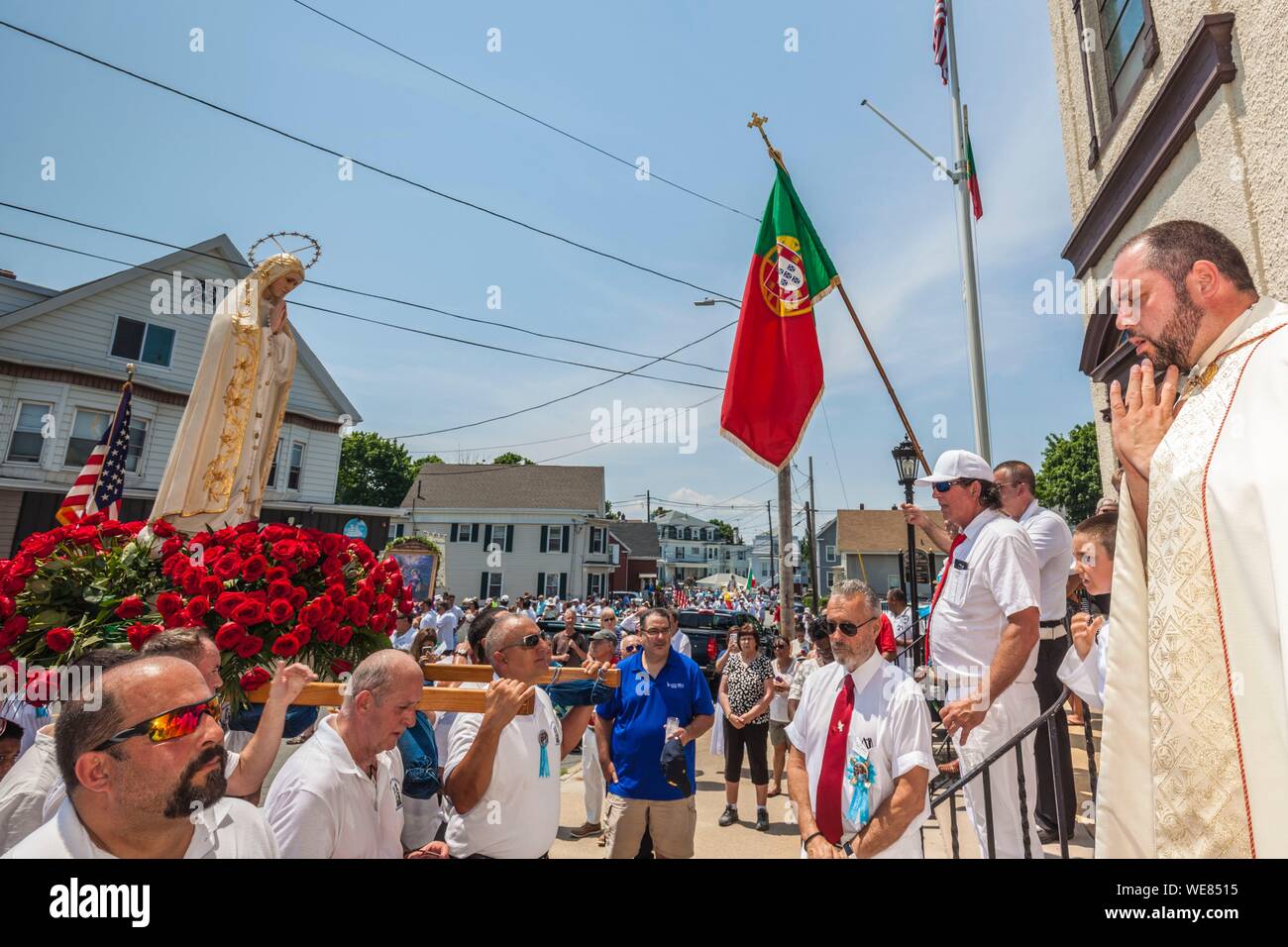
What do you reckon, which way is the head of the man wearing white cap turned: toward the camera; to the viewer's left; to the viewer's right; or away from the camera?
to the viewer's left

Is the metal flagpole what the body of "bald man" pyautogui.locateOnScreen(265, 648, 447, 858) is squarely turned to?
no

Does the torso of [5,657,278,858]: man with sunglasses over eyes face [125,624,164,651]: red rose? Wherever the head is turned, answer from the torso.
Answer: no

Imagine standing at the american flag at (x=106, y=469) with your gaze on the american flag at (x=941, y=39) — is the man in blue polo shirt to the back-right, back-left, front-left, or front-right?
front-right

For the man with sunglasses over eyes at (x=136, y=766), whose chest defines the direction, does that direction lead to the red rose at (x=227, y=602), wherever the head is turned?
no

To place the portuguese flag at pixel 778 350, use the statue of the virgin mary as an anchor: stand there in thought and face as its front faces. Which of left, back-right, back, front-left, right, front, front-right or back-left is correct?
front-left

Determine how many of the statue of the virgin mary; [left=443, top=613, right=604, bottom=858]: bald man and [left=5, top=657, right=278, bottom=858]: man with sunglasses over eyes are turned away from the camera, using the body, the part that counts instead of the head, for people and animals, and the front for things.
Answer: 0

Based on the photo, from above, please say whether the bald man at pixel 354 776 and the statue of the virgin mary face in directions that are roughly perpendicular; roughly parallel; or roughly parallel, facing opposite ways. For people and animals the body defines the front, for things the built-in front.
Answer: roughly parallel

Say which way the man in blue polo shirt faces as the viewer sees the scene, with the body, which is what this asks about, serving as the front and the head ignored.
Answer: toward the camera

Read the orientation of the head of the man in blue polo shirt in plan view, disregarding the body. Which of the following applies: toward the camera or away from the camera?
toward the camera

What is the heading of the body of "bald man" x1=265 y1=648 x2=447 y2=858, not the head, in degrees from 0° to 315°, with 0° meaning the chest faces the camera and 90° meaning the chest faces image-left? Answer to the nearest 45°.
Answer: approximately 315°

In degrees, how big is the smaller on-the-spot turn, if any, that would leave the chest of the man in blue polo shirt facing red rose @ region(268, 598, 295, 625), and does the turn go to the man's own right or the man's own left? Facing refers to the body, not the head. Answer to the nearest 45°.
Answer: approximately 45° to the man's own right

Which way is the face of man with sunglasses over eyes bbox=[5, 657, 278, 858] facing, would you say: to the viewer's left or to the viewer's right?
to the viewer's right

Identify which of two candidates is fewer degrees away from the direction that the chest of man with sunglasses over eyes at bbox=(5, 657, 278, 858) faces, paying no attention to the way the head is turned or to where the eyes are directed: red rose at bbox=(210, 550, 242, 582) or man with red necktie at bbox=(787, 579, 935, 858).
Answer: the man with red necktie
